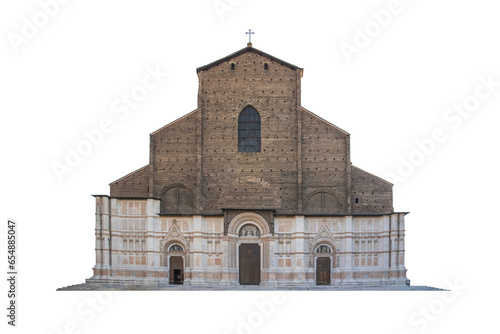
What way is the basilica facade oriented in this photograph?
toward the camera
